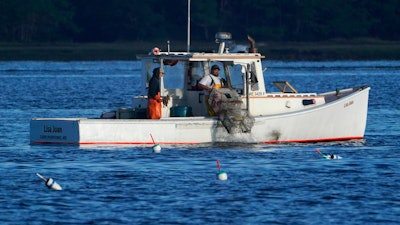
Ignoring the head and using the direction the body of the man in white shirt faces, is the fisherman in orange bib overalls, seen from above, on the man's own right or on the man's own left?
on the man's own right

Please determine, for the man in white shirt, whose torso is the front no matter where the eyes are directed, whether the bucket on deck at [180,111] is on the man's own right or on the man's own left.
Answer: on the man's own right

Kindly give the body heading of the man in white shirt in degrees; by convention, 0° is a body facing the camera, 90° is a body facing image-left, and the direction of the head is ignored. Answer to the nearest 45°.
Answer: approximately 315°
